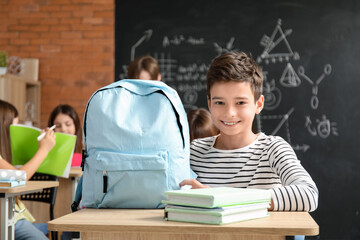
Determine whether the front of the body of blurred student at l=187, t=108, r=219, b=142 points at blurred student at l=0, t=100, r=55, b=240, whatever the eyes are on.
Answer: no

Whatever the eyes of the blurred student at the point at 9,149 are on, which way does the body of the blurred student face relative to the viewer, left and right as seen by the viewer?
facing to the right of the viewer

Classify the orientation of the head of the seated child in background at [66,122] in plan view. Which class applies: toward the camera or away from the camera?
toward the camera

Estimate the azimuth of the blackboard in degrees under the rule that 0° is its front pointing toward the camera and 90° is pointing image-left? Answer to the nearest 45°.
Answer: approximately 0°

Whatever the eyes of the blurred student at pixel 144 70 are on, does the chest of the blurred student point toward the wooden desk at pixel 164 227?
yes

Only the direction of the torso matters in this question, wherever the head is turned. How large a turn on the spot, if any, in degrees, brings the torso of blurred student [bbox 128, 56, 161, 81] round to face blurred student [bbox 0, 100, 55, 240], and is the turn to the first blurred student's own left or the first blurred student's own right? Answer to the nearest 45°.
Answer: approximately 45° to the first blurred student's own right

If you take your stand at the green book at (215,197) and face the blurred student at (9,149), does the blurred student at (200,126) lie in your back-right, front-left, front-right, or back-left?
front-right

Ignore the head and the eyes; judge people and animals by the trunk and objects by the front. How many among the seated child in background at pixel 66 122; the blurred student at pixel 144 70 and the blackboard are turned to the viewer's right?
0

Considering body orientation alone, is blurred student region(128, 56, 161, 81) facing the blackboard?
no

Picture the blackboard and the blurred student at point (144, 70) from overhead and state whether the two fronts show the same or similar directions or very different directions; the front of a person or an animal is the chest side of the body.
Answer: same or similar directions

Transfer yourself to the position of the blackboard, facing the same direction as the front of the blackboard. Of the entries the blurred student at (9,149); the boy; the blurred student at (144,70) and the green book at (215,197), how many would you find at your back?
0
